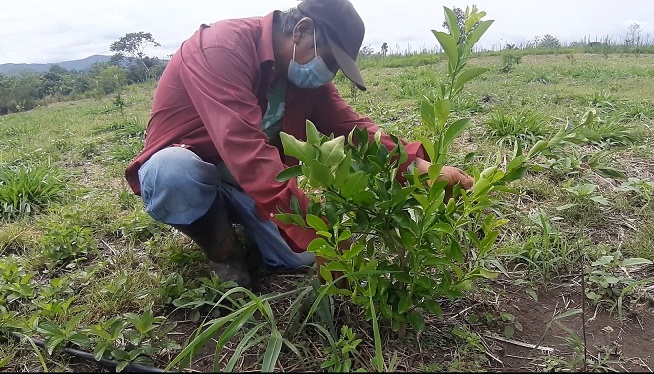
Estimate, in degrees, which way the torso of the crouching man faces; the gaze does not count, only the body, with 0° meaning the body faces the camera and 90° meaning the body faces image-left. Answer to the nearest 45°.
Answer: approximately 315°

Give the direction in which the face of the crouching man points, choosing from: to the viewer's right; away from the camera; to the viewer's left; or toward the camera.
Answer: to the viewer's right

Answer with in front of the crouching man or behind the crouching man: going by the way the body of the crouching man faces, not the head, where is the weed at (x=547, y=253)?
in front

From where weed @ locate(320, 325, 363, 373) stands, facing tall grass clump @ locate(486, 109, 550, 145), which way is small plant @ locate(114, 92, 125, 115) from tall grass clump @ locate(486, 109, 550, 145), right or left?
left

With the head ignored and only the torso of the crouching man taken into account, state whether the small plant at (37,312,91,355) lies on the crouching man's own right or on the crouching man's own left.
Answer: on the crouching man's own right

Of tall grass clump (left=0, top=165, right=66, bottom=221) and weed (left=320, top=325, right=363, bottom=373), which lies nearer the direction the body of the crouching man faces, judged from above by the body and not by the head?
the weed

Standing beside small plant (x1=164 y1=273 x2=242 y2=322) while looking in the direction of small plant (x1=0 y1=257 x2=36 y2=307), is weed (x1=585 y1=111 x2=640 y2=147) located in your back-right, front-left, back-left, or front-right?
back-right

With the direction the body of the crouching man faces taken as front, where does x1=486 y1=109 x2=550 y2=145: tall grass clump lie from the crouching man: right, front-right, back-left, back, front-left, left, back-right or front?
left

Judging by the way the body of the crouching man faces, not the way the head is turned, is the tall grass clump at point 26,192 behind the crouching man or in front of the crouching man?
behind

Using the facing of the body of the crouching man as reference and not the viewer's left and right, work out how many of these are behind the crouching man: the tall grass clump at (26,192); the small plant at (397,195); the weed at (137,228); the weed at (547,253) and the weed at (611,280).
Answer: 2

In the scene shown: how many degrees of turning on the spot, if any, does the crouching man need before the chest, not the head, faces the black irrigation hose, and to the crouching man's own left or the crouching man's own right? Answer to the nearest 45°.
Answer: approximately 90° to the crouching man's own right

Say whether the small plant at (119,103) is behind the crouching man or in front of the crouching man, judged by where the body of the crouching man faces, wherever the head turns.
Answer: behind

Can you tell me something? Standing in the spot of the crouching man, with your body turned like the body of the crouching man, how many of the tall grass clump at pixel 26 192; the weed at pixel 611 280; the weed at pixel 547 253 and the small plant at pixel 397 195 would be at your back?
1
